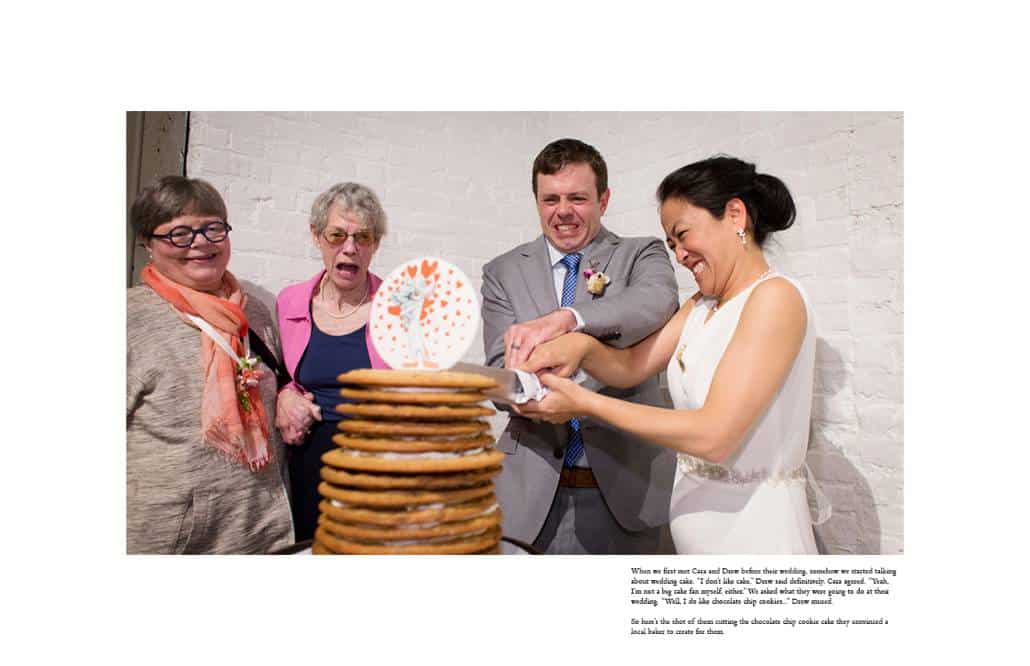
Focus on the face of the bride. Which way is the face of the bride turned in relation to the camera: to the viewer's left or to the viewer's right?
to the viewer's left

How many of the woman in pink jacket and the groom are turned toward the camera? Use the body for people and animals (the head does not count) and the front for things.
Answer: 2

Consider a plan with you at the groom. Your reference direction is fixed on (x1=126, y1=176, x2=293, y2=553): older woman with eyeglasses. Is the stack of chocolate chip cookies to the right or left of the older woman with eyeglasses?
left

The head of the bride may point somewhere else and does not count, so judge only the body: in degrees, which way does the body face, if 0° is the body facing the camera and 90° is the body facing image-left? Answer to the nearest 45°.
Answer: approximately 45°

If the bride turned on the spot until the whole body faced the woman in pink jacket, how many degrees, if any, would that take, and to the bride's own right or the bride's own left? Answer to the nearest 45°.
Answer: approximately 45° to the bride's own right
